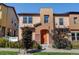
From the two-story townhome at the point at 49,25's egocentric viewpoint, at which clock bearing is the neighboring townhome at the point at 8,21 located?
The neighboring townhome is roughly at 3 o'clock from the two-story townhome.

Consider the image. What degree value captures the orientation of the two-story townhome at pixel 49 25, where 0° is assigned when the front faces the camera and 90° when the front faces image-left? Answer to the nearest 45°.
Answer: approximately 0°

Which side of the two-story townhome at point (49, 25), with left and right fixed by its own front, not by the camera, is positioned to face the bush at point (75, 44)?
left

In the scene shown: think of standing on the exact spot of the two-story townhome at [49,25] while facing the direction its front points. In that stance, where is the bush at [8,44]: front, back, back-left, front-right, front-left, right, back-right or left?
right

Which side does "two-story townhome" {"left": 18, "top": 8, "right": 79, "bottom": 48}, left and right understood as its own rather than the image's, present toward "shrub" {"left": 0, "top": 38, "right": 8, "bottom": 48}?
right
